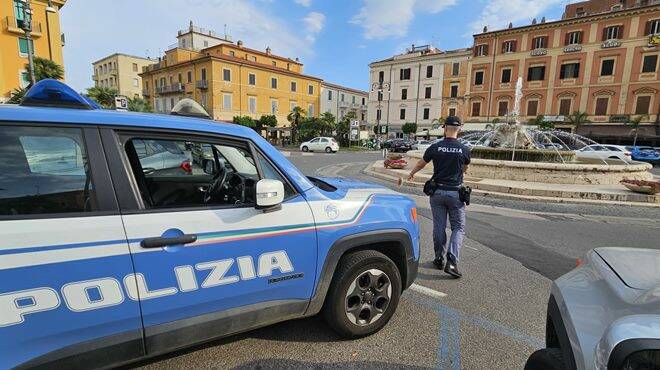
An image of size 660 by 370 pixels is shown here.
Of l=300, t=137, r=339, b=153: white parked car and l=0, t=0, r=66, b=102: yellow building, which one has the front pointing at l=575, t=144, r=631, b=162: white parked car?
the yellow building

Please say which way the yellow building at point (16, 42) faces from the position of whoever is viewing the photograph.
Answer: facing the viewer and to the right of the viewer

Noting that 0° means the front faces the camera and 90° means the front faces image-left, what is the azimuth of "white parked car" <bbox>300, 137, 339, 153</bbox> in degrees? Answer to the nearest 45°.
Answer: approximately 90°

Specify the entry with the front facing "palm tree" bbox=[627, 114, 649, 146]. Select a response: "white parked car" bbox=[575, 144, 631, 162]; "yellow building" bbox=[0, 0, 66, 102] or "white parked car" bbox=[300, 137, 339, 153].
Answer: the yellow building

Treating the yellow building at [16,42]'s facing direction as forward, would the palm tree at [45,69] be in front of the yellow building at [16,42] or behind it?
in front

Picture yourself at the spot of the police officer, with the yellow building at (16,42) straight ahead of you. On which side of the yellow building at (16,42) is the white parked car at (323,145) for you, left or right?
right

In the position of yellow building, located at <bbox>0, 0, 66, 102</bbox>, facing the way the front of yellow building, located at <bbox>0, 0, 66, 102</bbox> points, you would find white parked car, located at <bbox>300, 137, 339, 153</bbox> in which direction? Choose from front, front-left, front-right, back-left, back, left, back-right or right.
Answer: front

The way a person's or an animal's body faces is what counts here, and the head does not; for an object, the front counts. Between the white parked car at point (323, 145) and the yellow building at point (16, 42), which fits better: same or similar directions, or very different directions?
very different directions

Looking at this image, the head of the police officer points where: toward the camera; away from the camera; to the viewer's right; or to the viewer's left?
away from the camera

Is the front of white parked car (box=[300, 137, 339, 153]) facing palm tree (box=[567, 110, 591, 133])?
no

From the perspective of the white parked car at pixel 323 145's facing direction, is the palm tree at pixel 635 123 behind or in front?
behind
